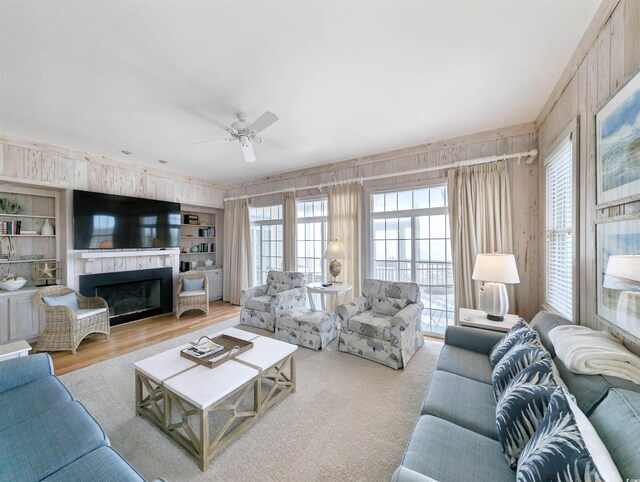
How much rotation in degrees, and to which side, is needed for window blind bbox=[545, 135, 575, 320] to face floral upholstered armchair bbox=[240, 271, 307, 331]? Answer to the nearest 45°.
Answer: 0° — it already faces it

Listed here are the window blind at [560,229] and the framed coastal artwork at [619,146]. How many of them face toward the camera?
0

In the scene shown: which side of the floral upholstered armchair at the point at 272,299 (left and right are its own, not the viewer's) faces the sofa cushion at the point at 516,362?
left

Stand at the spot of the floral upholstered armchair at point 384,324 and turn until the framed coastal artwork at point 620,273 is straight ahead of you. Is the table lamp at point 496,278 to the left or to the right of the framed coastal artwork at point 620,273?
left

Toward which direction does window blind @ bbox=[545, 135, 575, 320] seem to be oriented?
to the viewer's left

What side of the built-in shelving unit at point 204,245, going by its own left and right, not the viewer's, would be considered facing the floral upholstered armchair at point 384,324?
front

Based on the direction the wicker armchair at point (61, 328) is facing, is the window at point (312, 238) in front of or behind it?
in front

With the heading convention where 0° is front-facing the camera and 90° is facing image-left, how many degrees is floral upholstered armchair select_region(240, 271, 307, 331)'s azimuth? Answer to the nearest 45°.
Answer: approximately 45°

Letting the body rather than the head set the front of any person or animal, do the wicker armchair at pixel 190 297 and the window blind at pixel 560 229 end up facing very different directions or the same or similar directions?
very different directions

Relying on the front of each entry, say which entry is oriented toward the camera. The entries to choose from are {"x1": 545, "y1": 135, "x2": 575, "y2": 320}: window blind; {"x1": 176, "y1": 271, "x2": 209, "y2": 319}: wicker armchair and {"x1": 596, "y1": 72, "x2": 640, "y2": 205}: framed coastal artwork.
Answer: the wicker armchair

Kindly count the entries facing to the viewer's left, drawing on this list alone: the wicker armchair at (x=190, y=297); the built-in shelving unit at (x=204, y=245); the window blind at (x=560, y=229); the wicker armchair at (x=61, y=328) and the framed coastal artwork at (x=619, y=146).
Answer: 2

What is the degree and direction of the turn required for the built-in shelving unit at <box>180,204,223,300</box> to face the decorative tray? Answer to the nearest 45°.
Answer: approximately 45° to its right

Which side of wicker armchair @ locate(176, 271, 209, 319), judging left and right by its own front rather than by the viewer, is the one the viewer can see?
front

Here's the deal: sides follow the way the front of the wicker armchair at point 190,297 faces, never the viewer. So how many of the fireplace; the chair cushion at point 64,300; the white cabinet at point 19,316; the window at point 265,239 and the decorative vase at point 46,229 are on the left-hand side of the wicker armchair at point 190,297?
1

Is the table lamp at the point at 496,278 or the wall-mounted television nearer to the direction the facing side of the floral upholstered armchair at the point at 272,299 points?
the wall-mounted television

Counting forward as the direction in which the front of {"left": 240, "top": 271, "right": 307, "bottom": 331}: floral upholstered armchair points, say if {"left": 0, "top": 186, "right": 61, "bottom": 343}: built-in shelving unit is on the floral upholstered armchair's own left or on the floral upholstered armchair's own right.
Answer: on the floral upholstered armchair's own right
